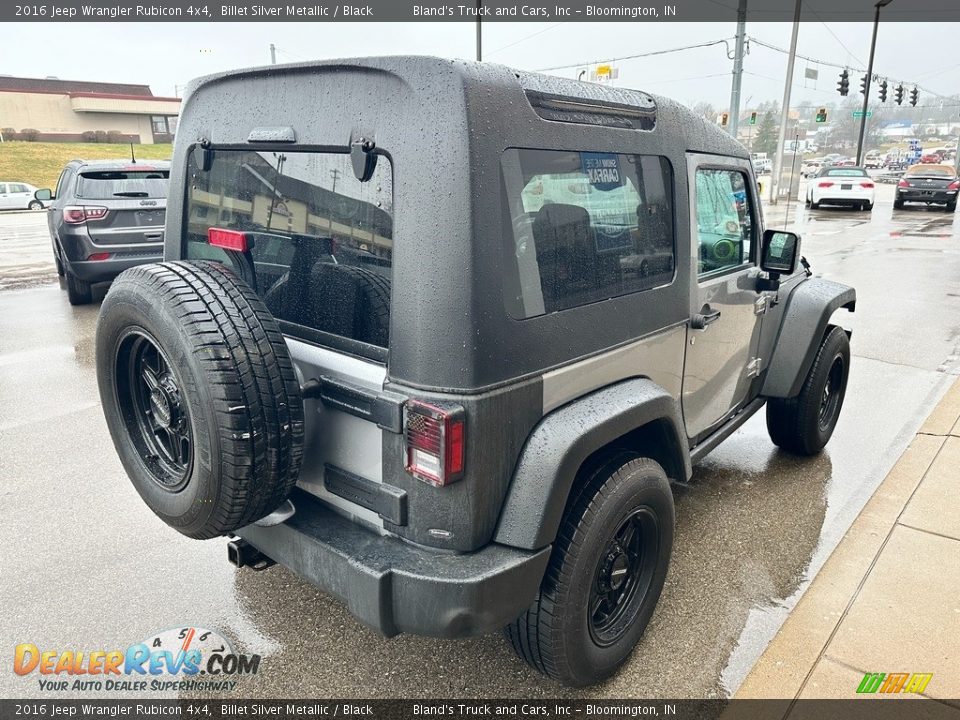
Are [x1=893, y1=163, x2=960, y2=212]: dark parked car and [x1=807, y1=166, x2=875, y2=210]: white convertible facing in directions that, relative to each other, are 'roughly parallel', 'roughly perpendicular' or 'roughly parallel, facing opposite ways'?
roughly parallel

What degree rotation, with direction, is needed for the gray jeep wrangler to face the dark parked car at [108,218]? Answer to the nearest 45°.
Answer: approximately 90° to its left

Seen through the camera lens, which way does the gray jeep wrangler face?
facing away from the viewer and to the right of the viewer

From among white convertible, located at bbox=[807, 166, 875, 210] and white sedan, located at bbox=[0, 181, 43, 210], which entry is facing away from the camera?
white convertible, located at bbox=[807, 166, 875, 210]

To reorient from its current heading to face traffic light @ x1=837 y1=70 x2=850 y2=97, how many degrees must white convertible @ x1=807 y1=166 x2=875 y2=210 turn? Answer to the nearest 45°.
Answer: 0° — it already faces it

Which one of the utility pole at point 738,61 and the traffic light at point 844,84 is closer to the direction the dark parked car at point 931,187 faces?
the traffic light

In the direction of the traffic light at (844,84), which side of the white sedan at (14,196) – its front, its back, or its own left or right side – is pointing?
back

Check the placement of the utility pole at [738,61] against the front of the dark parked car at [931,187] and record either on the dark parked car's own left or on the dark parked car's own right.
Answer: on the dark parked car's own left

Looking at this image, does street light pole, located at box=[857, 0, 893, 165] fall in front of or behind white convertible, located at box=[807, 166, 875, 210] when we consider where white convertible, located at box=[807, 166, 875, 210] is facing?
in front

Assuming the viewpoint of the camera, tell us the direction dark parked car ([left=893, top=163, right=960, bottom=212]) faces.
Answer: facing away from the viewer

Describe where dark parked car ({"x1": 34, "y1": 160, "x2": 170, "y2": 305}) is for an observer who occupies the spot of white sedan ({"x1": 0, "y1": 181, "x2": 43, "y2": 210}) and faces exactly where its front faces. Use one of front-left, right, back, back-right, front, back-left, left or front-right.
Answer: left

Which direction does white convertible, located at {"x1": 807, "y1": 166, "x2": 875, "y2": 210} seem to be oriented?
away from the camera

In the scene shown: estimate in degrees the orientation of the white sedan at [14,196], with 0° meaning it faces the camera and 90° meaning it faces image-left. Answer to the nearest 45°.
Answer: approximately 90°

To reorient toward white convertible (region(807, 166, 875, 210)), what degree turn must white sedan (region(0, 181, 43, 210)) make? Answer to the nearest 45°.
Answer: approximately 135° to its left

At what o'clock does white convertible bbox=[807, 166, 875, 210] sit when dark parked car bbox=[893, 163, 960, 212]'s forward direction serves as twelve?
The white convertible is roughly at 8 o'clock from the dark parked car.

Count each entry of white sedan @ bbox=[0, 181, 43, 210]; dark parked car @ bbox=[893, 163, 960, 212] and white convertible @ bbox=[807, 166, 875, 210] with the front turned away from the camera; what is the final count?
2
